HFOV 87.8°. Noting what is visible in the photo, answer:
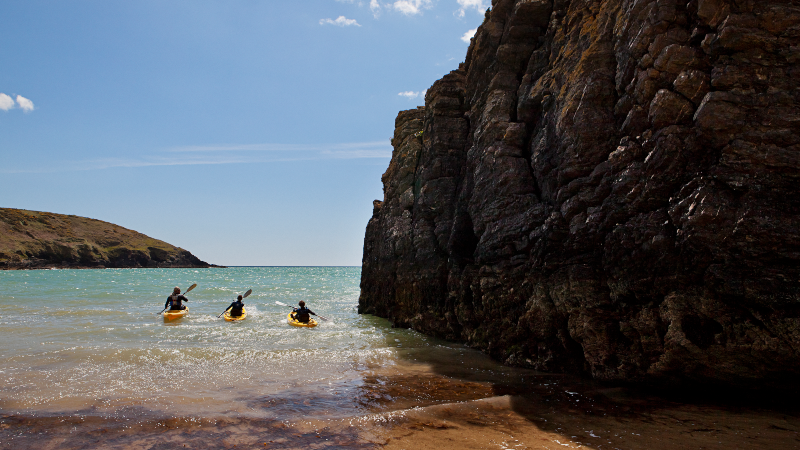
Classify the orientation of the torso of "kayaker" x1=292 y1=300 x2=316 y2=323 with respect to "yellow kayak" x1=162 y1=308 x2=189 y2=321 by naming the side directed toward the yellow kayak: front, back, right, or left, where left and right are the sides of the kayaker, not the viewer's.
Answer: left

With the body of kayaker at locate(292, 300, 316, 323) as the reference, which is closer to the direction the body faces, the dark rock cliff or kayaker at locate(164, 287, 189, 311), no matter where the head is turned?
the kayaker

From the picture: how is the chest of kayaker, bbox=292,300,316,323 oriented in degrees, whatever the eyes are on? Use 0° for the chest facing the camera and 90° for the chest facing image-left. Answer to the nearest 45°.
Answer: approximately 180°

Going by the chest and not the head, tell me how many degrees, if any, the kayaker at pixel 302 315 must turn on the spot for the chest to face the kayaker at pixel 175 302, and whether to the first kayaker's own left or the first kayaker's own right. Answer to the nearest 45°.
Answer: approximately 45° to the first kayaker's own left
